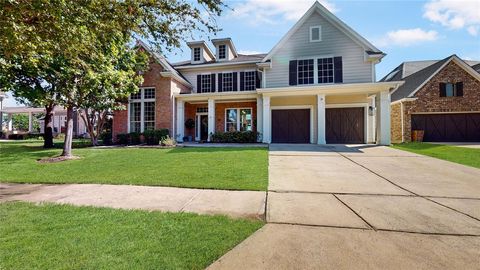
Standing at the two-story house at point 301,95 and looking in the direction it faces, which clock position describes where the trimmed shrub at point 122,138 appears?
The trimmed shrub is roughly at 3 o'clock from the two-story house.

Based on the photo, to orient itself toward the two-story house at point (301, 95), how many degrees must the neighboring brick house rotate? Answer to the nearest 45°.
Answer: approximately 45° to its right

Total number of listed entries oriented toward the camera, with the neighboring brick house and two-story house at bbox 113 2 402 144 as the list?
2

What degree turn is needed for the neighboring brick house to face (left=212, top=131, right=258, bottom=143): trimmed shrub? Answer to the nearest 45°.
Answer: approximately 45° to its right

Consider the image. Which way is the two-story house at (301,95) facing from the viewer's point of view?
toward the camera

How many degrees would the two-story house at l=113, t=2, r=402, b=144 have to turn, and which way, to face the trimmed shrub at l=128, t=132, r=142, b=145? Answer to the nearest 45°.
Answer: approximately 90° to its right

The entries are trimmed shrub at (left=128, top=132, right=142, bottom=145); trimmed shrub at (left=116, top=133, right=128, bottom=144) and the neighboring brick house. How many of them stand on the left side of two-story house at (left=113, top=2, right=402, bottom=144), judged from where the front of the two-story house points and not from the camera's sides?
1

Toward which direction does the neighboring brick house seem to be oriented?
toward the camera

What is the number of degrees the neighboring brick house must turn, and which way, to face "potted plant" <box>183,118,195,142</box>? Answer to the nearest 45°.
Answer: approximately 45° to its right

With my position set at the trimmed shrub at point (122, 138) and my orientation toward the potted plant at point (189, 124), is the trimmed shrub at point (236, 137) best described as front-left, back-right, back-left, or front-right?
front-right

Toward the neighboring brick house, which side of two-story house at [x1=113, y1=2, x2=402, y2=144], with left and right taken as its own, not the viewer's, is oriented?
left
